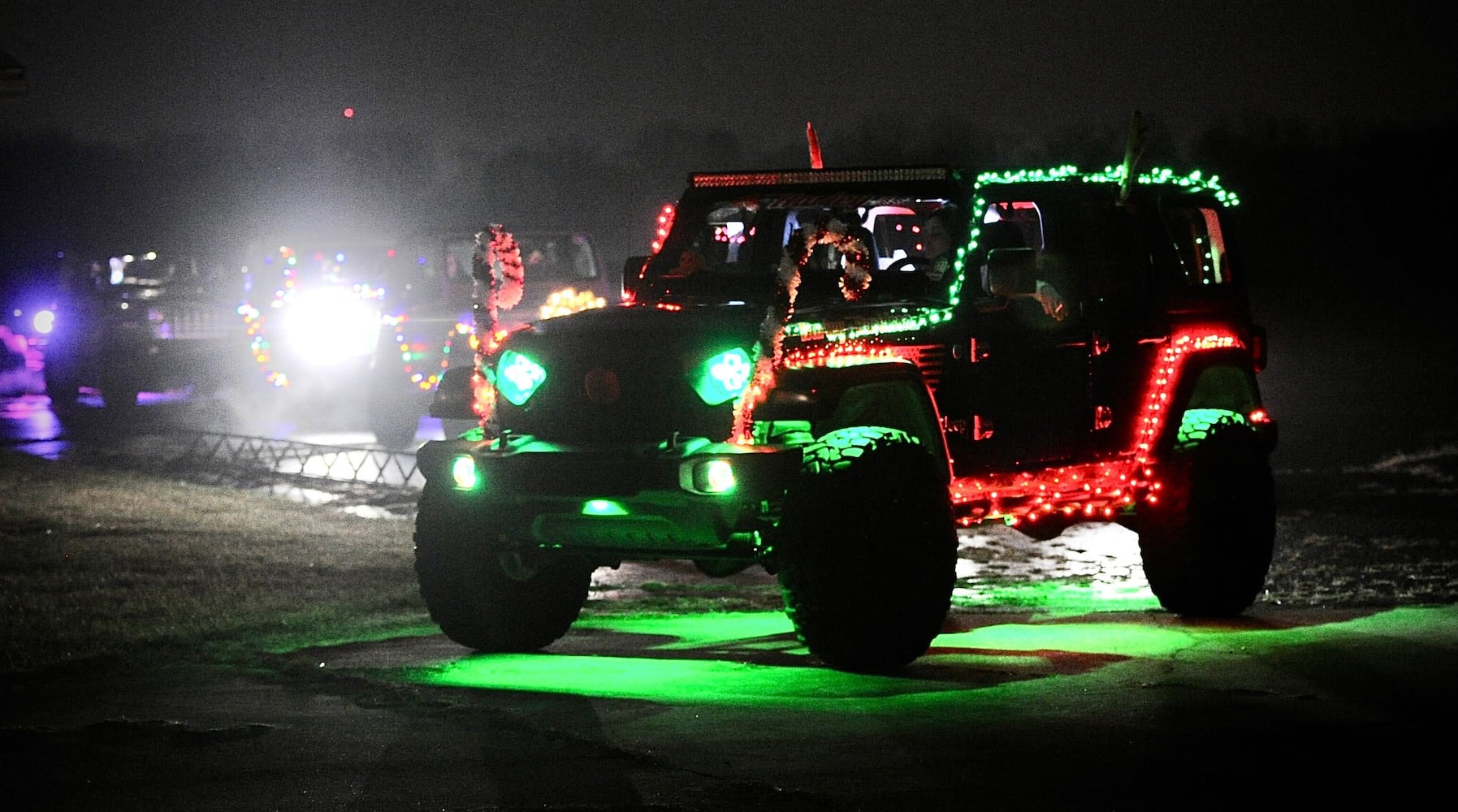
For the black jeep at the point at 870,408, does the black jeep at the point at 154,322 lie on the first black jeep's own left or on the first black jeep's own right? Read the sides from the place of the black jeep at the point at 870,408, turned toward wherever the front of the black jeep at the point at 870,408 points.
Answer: on the first black jeep's own right

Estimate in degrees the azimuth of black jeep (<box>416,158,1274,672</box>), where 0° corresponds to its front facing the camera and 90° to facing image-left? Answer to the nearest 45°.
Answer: approximately 45°
